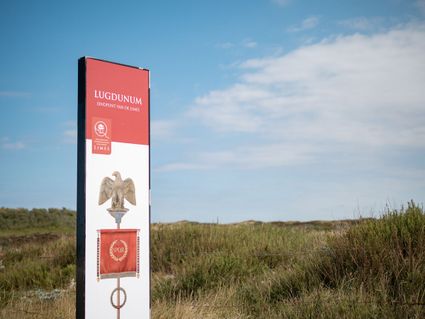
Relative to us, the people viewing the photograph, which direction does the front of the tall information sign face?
facing the viewer and to the right of the viewer
